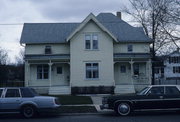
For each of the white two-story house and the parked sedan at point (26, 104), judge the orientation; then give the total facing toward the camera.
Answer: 1

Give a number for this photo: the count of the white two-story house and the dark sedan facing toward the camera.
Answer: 1

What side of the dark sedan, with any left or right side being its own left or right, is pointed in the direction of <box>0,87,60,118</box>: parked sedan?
front

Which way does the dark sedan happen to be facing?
to the viewer's left

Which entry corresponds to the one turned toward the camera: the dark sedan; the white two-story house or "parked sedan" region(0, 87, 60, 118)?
the white two-story house

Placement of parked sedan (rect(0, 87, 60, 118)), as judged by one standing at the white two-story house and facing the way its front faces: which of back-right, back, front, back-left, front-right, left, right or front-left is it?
front

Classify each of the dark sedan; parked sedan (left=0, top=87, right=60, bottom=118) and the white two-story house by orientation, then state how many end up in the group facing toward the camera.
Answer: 1

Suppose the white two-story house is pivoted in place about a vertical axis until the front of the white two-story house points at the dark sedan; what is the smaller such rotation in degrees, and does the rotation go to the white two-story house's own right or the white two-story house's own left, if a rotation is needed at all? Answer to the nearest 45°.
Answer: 0° — it already faces it

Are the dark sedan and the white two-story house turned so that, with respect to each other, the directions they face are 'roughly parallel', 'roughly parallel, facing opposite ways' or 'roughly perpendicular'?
roughly perpendicular

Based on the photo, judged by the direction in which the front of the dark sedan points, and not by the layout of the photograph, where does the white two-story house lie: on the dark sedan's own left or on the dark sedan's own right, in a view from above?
on the dark sedan's own right

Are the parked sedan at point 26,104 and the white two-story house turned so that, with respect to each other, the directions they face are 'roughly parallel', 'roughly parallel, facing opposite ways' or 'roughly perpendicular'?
roughly perpendicular

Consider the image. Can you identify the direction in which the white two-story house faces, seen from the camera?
facing the viewer
